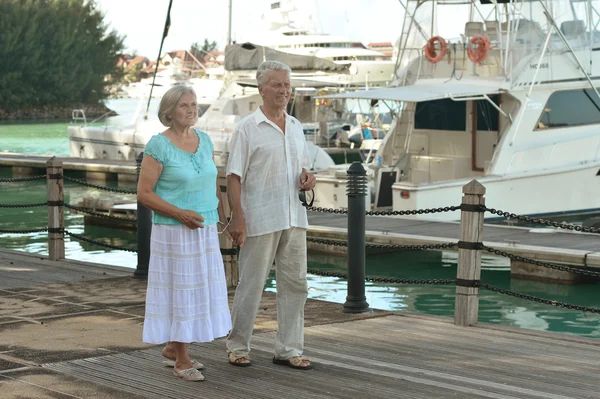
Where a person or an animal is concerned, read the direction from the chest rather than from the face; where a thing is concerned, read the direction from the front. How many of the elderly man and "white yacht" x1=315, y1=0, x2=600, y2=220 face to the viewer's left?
0

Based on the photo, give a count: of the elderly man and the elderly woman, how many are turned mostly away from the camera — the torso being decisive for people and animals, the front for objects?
0

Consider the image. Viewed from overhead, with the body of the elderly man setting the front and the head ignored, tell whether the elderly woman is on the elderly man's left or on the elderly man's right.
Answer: on the elderly man's right

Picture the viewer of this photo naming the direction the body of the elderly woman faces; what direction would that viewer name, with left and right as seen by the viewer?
facing the viewer and to the right of the viewer

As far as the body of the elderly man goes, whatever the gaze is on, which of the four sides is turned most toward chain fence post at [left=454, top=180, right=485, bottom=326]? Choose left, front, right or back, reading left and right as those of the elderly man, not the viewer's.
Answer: left

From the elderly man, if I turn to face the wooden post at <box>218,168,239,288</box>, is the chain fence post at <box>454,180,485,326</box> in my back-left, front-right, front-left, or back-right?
front-right

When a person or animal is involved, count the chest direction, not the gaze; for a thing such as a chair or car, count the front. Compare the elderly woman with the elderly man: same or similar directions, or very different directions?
same or similar directions

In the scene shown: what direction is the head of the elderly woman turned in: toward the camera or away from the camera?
toward the camera

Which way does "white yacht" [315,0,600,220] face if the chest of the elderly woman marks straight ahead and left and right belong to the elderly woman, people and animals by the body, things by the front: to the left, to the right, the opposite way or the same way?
to the left

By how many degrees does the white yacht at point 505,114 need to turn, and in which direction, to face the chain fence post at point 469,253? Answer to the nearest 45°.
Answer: approximately 135° to its right
